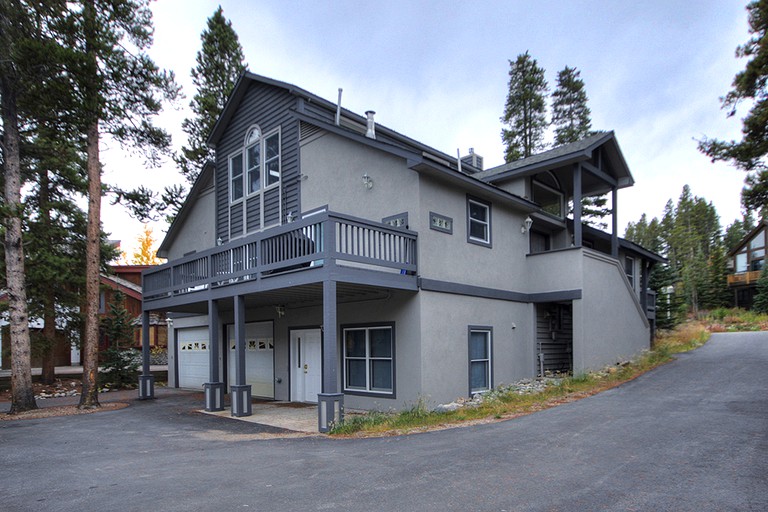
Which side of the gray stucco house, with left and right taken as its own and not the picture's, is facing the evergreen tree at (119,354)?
right

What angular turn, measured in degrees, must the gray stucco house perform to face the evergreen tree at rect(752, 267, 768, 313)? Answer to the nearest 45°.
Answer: approximately 180°

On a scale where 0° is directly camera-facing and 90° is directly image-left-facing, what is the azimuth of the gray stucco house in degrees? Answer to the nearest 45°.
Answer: approximately 45°

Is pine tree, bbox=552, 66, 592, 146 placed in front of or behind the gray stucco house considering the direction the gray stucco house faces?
behind

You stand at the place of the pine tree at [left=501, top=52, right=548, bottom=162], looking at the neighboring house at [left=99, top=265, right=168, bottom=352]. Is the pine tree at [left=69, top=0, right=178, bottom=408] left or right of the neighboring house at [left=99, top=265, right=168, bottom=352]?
left
